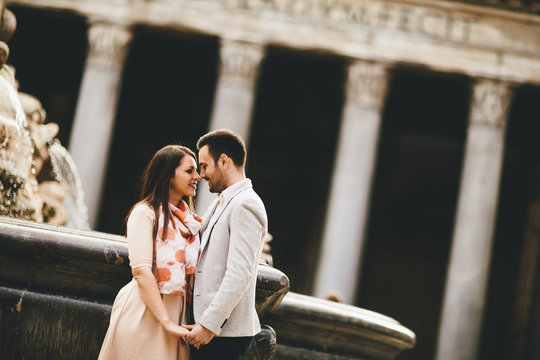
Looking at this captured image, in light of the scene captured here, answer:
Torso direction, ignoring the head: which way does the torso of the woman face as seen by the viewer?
to the viewer's right

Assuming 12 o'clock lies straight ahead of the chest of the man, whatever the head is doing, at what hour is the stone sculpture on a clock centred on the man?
The stone sculpture is roughly at 2 o'clock from the man.

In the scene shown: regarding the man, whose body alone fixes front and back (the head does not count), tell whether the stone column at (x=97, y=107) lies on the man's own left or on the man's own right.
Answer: on the man's own right

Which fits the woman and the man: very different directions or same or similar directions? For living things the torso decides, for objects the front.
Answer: very different directions

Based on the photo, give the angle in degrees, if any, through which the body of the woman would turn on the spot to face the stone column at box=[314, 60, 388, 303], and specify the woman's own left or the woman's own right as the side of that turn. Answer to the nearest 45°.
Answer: approximately 90° to the woman's own left

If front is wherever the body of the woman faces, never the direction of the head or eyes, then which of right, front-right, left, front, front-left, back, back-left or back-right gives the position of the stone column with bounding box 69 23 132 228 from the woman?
left

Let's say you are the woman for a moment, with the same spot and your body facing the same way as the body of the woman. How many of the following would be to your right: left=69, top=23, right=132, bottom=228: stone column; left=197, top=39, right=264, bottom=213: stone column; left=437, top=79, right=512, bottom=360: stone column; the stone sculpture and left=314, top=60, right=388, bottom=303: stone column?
0

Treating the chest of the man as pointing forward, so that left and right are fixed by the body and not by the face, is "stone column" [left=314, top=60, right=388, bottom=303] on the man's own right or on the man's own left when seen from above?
on the man's own right

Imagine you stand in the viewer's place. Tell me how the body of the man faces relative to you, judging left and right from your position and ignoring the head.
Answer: facing to the left of the viewer

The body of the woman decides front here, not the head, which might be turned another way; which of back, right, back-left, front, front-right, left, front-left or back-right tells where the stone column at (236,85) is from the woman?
left

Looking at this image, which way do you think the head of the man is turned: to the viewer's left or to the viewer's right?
to the viewer's left

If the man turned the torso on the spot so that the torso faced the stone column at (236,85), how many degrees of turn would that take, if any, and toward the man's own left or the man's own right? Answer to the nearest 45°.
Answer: approximately 90° to the man's own right
